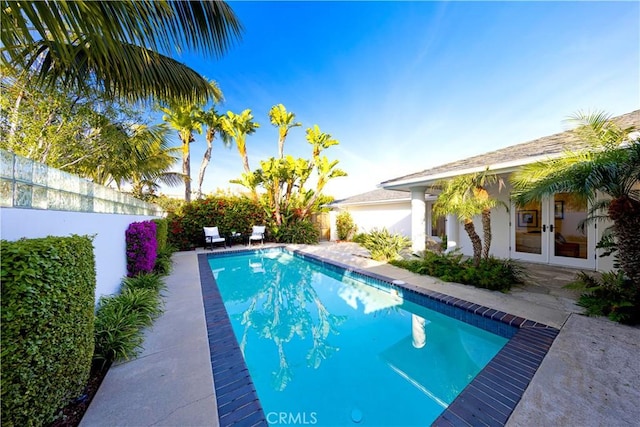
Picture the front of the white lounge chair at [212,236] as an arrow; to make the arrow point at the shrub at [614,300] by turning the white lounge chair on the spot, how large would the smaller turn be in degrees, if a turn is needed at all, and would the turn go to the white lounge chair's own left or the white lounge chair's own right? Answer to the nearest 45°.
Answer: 0° — it already faces it

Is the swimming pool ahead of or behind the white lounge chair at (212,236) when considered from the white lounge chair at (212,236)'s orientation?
ahead

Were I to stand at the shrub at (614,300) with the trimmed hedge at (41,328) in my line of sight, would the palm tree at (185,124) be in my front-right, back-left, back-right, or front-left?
front-right

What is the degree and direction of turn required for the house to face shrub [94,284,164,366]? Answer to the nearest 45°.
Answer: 0° — it already faces it

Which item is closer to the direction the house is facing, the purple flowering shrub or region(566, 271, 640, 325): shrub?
the purple flowering shrub

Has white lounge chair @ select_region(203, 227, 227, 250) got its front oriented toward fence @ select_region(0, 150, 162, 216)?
no

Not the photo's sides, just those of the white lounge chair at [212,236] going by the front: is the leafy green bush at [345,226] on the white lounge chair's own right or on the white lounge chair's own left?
on the white lounge chair's own left

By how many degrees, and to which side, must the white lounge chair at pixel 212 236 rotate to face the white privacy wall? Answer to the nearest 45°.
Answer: approximately 45° to its right

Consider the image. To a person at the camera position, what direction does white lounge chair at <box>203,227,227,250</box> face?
facing the viewer and to the right of the viewer

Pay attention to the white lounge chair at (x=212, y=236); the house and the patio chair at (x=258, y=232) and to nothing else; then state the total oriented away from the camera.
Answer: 0

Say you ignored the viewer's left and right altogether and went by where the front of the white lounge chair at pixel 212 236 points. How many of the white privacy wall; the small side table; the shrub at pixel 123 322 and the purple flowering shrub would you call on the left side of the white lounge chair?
1

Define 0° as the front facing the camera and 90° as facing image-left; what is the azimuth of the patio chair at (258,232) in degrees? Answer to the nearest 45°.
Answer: approximately 45°

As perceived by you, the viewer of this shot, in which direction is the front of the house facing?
facing the viewer and to the left of the viewer

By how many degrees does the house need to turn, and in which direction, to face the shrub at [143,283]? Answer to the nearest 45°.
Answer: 0° — it already faces it

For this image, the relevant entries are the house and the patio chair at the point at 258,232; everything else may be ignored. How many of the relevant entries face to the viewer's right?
0

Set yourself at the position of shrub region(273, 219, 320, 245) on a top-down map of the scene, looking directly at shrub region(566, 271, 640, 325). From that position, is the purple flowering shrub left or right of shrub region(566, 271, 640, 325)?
right
